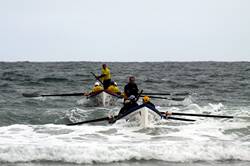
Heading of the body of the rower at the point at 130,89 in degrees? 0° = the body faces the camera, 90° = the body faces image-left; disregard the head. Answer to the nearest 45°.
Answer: approximately 0°

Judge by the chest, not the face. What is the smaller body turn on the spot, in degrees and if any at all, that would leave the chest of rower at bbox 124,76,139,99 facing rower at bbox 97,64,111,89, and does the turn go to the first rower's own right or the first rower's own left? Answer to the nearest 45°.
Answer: approximately 180°
